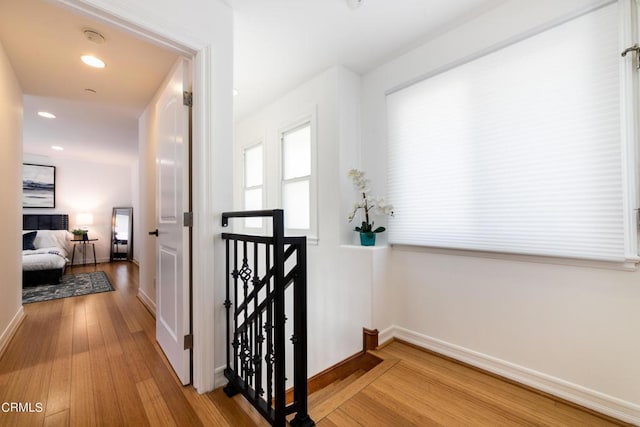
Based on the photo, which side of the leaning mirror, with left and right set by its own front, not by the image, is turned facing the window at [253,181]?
front

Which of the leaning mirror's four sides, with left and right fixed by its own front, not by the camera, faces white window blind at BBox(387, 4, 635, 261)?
front

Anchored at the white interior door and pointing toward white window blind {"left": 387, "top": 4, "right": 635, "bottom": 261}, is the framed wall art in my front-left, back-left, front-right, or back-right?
back-left

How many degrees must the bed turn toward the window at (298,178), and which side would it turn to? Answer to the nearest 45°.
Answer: approximately 45° to its left

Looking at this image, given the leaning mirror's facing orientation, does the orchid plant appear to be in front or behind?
in front

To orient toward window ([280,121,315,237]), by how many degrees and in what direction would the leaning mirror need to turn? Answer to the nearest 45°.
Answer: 0° — it already faces it

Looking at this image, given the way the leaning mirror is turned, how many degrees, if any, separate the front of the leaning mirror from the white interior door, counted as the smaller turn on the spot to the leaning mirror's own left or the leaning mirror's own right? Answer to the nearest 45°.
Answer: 0° — it already faces it

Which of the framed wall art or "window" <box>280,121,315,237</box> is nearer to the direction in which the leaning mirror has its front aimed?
the window

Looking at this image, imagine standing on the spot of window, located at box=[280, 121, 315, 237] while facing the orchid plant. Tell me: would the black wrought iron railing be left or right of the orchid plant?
right

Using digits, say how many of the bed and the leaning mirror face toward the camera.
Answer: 2

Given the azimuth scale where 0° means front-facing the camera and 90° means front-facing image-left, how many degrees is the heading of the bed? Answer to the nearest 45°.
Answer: approximately 0°
